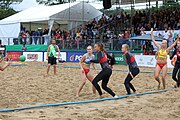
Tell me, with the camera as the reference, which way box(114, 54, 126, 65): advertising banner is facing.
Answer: facing the viewer

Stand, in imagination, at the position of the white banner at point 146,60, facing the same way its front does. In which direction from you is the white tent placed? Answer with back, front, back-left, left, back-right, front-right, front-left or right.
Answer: back-right

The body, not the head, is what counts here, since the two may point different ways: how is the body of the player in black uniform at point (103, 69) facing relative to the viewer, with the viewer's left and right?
facing to the left of the viewer

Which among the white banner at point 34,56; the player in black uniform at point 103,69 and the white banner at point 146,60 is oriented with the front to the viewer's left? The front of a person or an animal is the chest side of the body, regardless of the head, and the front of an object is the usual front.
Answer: the player in black uniform

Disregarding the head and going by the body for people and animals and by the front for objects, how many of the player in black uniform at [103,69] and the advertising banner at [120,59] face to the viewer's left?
1

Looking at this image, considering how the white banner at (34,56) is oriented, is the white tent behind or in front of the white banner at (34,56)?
behind

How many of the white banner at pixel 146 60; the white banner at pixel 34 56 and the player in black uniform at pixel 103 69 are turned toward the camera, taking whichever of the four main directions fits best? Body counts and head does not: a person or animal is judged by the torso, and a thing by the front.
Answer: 2

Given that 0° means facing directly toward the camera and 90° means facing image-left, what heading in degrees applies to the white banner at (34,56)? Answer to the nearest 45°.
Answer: approximately 0°

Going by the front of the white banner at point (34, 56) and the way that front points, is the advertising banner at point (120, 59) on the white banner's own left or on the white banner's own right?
on the white banner's own left

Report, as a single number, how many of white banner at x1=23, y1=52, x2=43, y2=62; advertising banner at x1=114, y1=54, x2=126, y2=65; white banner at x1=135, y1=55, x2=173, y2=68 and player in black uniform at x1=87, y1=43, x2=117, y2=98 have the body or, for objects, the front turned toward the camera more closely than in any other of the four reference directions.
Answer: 3

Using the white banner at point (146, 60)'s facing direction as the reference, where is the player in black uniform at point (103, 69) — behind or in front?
in front

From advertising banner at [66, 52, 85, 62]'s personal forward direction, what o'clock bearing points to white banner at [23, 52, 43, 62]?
The white banner is roughly at 4 o'clock from the advertising banner.

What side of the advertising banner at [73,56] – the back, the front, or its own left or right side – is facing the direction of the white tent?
back

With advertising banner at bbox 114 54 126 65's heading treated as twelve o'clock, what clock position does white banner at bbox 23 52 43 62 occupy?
The white banner is roughly at 4 o'clock from the advertising banner.

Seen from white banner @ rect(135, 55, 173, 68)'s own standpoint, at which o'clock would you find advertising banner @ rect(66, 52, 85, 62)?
The advertising banner is roughly at 4 o'clock from the white banner.

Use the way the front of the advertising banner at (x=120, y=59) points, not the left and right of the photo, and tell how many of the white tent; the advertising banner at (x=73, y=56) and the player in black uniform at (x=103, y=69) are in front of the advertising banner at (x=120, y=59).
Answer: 1

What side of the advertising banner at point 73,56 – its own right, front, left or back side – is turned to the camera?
front
